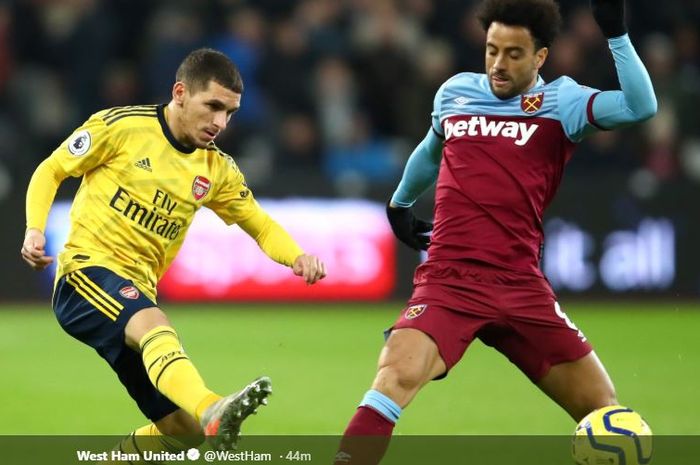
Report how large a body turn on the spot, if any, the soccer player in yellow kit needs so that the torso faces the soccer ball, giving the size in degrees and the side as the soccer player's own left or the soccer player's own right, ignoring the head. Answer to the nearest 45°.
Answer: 0° — they already face it

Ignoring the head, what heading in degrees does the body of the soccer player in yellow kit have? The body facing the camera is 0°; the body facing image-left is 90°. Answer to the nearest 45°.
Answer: approximately 315°

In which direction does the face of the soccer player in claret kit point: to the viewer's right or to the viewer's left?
to the viewer's left

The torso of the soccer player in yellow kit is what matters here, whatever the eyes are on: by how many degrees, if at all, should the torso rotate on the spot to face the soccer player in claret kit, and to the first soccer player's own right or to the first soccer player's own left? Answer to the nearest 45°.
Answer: approximately 45° to the first soccer player's own left
